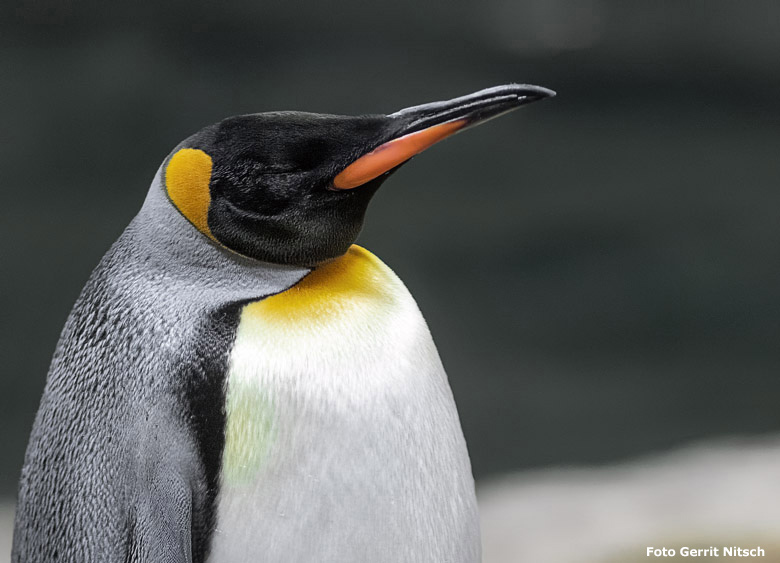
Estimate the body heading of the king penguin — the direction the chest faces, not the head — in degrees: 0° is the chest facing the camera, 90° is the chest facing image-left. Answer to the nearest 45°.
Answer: approximately 270°
